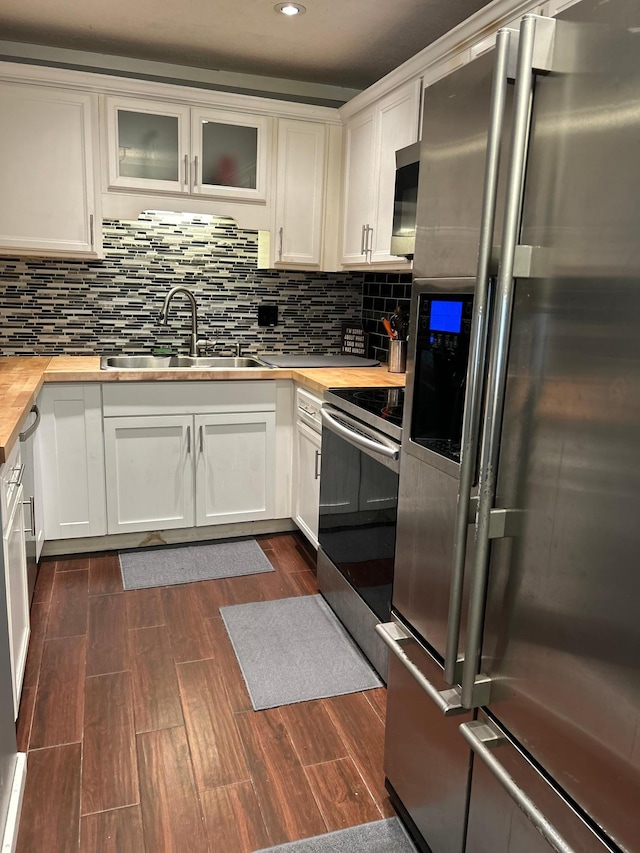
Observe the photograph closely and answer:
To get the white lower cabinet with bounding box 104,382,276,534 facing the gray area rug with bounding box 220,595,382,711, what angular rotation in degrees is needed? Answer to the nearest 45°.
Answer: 0° — it already faces it

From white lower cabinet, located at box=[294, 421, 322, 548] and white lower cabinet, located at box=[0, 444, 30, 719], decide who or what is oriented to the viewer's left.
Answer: white lower cabinet, located at box=[294, 421, 322, 548]

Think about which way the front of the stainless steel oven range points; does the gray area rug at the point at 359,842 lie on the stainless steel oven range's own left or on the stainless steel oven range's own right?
on the stainless steel oven range's own left

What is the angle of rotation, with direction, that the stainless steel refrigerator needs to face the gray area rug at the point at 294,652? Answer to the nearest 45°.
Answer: approximately 90° to its right

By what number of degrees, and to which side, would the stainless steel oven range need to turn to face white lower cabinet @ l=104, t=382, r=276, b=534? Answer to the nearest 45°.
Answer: approximately 90° to its right

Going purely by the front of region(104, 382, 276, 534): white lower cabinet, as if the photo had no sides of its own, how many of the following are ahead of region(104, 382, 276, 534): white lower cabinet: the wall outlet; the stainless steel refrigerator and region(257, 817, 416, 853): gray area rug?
2

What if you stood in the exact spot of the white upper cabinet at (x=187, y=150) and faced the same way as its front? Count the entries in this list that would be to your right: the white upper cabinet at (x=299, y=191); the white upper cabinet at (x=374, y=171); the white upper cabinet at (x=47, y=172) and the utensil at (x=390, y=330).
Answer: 1

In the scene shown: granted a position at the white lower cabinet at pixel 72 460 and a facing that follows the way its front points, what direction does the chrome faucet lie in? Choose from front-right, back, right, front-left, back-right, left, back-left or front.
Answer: back-left

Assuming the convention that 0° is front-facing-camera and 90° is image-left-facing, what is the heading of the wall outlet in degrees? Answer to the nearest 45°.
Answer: approximately 0°

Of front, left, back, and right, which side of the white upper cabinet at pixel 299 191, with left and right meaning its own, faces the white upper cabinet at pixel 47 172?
right

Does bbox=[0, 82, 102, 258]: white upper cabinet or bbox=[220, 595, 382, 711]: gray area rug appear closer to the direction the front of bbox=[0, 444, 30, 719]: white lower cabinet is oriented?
the gray area rug

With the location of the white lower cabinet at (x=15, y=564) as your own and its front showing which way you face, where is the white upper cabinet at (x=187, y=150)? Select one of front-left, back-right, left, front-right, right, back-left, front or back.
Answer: front-left

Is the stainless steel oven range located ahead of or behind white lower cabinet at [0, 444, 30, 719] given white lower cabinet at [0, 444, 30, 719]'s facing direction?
ahead
